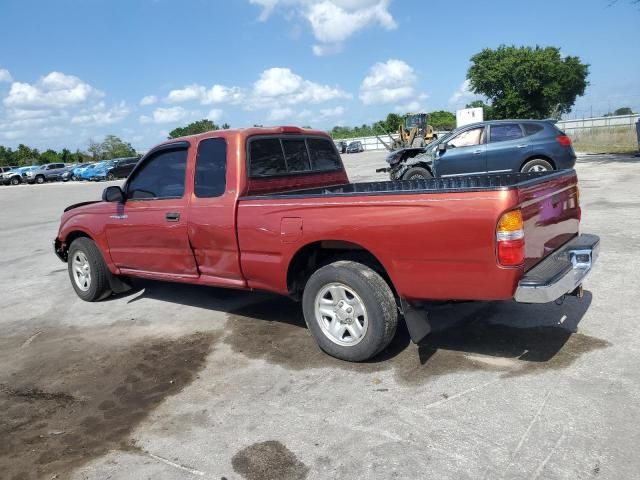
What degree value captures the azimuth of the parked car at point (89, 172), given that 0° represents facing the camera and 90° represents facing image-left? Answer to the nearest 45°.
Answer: approximately 45°

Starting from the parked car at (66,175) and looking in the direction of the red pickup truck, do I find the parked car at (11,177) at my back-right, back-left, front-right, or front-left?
back-right

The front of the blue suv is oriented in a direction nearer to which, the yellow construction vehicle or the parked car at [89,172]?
the parked car

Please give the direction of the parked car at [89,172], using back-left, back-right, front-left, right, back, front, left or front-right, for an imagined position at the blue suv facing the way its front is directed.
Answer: front-right

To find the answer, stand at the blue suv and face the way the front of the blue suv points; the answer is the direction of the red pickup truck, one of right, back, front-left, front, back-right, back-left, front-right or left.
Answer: left

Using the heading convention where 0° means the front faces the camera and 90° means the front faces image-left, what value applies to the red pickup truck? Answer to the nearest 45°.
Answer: approximately 135°

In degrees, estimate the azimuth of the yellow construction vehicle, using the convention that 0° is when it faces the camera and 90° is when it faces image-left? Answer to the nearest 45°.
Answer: approximately 45°

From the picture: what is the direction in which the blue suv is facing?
to the viewer's left

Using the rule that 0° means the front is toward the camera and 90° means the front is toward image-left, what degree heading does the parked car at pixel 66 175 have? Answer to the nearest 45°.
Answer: approximately 45°

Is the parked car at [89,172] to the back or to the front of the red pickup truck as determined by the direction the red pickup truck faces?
to the front

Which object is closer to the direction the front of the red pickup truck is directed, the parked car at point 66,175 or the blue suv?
the parked car

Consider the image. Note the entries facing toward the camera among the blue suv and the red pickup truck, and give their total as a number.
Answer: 0

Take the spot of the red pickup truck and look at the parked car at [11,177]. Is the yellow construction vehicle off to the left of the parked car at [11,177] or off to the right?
right

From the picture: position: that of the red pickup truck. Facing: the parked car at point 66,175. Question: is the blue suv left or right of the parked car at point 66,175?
right

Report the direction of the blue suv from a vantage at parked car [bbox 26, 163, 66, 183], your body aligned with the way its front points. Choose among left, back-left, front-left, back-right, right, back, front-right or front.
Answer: front-left
